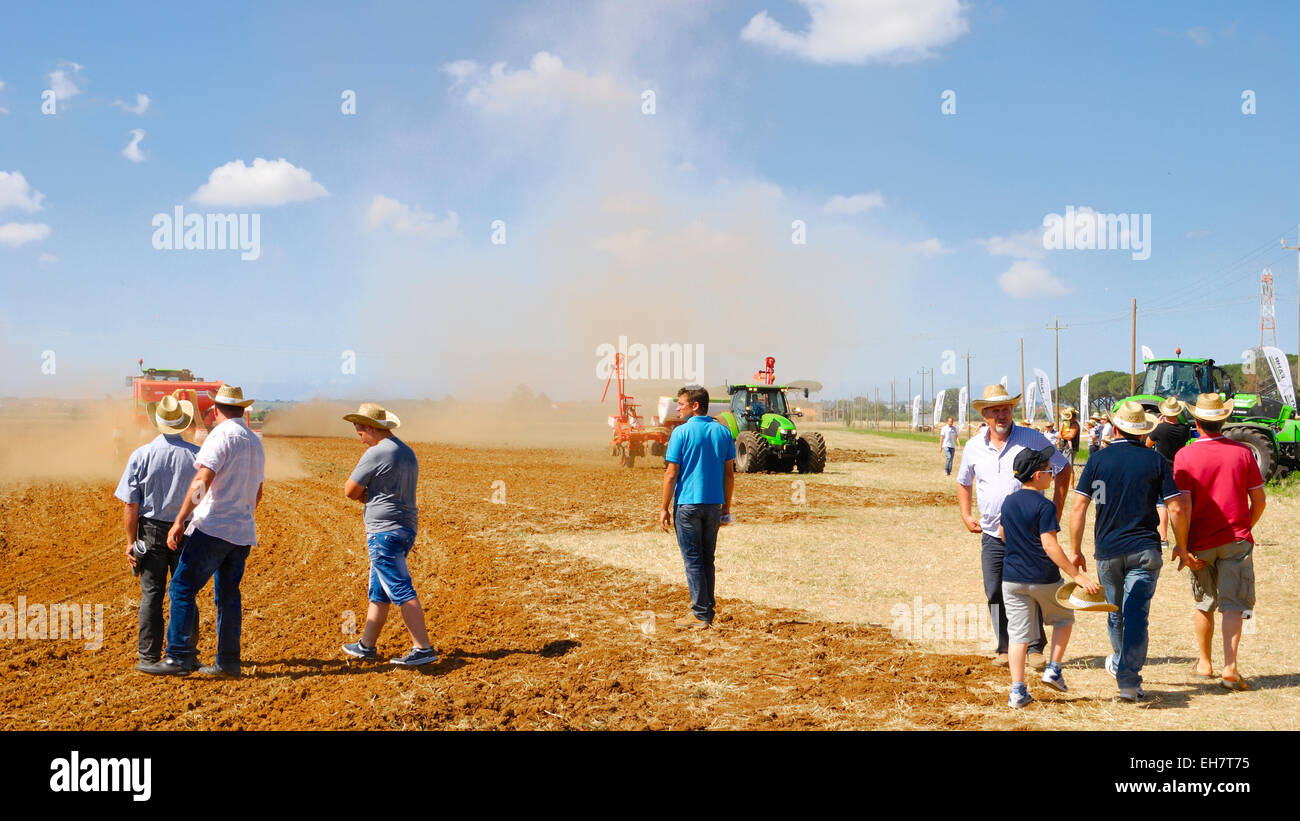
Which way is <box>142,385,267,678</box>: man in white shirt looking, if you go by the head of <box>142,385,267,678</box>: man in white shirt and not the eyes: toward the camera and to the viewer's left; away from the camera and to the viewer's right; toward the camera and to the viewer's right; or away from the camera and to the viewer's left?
away from the camera and to the viewer's left

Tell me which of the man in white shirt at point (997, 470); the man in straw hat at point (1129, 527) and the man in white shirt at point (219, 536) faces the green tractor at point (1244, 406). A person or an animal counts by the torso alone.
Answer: the man in straw hat

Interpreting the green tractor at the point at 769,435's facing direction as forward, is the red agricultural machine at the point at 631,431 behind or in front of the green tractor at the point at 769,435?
behind

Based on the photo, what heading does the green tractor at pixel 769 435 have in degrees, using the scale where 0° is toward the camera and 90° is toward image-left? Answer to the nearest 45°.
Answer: approximately 315°

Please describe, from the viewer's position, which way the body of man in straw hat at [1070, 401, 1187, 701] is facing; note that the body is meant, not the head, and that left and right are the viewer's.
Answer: facing away from the viewer

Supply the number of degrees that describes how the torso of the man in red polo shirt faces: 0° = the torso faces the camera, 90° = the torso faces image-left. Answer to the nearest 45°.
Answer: approximately 180°

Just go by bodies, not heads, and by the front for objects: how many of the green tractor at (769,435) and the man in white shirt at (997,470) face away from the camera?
0

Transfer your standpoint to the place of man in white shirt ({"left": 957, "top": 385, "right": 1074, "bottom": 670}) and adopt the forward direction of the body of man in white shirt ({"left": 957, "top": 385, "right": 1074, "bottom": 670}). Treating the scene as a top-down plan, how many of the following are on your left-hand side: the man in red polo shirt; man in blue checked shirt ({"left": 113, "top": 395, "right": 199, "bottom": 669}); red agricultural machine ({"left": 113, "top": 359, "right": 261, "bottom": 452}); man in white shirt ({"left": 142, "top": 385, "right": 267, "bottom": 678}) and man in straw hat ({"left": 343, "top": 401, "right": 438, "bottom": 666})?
1

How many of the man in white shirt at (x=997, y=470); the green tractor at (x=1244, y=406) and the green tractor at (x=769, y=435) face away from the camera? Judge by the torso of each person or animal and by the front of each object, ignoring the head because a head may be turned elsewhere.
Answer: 0

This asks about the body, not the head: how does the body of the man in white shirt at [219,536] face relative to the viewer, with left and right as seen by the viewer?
facing away from the viewer and to the left of the viewer

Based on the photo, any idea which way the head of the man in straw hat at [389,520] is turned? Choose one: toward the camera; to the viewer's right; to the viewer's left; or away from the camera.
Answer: to the viewer's left

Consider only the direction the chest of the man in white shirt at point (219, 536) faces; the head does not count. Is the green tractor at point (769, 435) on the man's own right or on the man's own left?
on the man's own right
